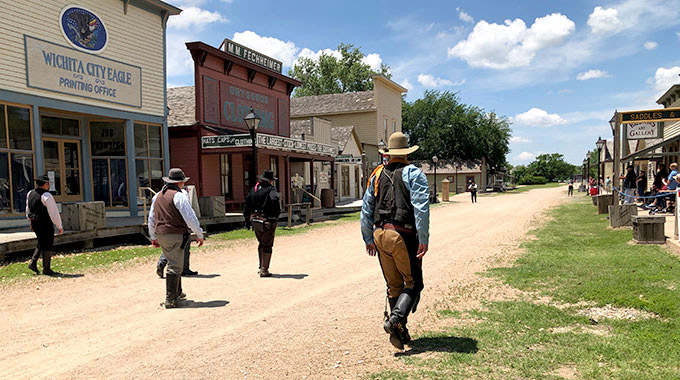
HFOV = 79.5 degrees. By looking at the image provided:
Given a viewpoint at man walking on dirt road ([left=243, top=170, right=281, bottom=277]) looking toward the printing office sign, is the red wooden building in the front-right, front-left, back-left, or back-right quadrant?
front-right

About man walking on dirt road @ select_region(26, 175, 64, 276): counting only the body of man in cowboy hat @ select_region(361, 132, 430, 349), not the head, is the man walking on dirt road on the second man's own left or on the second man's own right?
on the second man's own left

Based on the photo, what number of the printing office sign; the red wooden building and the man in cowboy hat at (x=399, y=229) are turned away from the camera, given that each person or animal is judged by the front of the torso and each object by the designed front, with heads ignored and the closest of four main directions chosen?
1

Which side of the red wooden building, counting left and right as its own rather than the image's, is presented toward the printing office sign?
right

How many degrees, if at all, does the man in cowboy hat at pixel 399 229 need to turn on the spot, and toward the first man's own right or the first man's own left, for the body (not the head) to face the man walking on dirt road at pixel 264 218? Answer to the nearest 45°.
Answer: approximately 45° to the first man's own left

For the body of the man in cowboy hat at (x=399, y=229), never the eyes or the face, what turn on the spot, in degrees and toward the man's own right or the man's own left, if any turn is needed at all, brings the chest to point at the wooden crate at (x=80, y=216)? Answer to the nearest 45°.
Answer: approximately 45° to the man's own left

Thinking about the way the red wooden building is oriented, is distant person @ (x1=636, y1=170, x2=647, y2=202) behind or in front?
in front

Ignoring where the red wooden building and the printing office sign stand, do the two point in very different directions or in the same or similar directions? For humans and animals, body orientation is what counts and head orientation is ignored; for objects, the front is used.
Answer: same or similar directions

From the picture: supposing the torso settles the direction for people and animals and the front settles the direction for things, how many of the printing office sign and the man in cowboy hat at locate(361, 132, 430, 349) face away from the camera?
1

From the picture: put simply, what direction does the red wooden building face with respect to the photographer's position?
facing the viewer and to the right of the viewer

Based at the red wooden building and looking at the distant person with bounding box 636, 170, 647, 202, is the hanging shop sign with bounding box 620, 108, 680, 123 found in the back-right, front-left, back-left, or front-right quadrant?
front-right

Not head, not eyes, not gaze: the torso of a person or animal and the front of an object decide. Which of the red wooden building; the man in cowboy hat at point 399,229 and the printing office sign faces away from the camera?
the man in cowboy hat

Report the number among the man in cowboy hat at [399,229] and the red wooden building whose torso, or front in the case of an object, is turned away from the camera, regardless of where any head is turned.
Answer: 1

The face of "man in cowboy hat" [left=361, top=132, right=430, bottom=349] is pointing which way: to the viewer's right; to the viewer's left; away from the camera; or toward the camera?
away from the camera

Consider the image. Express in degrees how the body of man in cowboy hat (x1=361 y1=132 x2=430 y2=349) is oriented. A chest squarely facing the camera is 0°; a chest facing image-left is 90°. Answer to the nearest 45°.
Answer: approximately 180°

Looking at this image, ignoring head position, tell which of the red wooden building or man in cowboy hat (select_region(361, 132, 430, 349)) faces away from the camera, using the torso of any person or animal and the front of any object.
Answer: the man in cowboy hat

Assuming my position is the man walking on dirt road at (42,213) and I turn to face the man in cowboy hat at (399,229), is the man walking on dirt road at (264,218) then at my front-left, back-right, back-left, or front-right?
front-left
